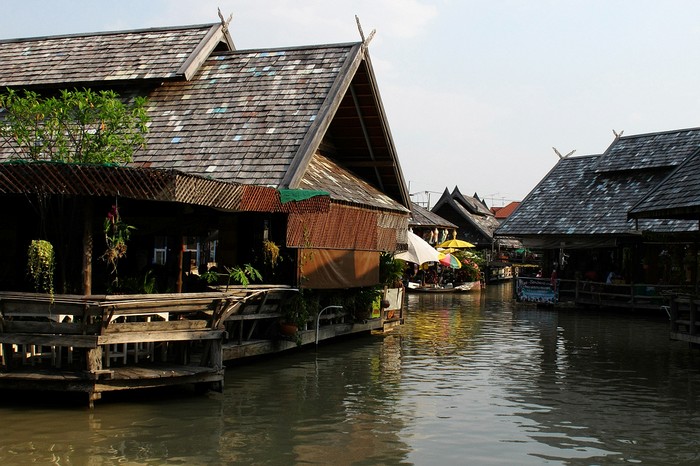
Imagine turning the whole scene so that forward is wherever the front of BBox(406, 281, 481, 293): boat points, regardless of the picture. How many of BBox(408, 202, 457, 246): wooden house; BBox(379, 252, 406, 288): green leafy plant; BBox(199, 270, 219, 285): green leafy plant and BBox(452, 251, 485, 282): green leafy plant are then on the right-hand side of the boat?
2

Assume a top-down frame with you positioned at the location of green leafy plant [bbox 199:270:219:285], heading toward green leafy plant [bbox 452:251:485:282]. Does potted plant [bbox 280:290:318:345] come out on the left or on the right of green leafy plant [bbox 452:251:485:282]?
right
